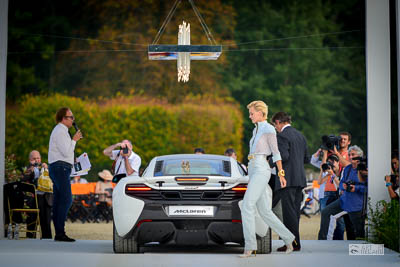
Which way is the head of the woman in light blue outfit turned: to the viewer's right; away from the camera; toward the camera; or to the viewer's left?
to the viewer's left

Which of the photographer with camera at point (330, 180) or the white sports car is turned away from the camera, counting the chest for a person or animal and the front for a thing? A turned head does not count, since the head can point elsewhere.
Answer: the white sports car

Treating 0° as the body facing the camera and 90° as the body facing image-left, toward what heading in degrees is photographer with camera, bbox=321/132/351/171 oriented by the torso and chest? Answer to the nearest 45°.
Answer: approximately 45°

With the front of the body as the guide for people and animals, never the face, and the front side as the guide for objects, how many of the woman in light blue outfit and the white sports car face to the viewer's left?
1

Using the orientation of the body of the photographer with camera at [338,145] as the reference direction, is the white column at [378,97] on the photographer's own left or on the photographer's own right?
on the photographer's own left

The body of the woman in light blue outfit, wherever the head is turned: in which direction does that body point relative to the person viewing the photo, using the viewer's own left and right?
facing to the left of the viewer

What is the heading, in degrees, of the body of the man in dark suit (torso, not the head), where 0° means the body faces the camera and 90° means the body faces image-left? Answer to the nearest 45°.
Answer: approximately 135°

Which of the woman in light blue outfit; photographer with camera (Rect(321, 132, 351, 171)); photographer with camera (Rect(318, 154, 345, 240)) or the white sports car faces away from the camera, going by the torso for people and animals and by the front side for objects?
the white sports car

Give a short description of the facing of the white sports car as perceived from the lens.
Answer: facing away from the viewer

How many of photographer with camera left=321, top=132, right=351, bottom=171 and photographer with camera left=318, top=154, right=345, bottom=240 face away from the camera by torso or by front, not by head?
0

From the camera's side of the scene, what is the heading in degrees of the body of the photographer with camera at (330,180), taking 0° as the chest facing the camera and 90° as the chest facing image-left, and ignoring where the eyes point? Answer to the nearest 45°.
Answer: approximately 45°
